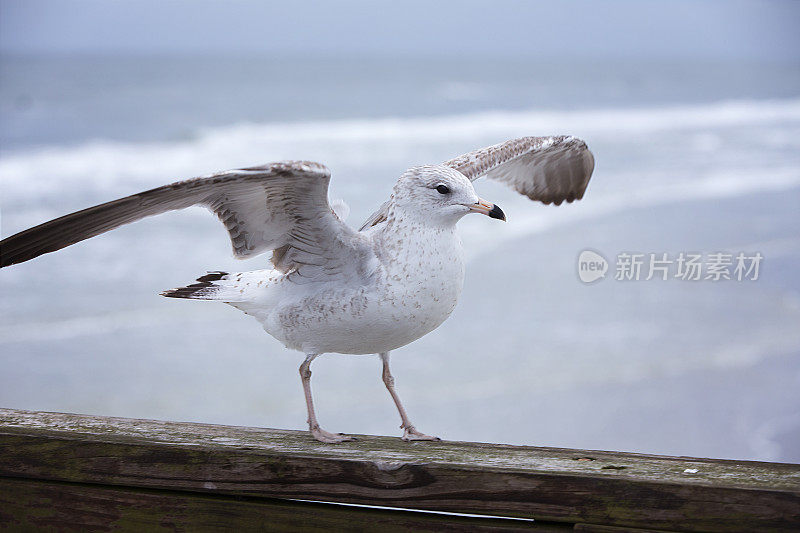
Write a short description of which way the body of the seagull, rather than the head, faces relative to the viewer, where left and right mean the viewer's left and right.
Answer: facing the viewer and to the right of the viewer
